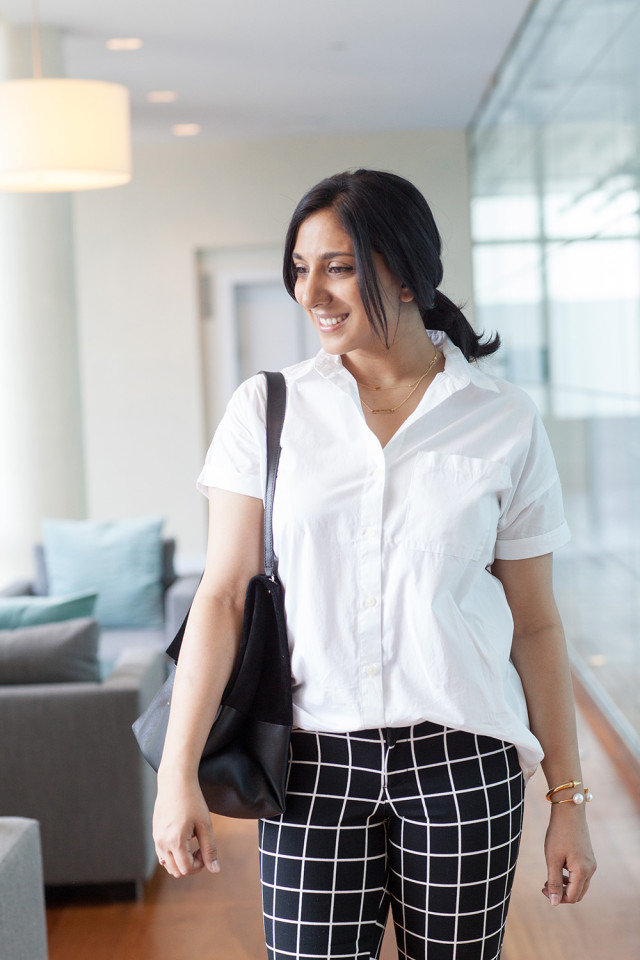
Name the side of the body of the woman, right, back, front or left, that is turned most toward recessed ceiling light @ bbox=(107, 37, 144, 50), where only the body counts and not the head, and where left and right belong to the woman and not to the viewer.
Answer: back

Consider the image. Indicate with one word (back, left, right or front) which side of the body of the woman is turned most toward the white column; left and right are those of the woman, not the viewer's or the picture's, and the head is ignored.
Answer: back

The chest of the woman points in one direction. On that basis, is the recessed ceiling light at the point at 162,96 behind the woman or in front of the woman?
behind

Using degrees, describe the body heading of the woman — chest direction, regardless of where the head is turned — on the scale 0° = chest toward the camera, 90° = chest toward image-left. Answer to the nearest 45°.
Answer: approximately 0°

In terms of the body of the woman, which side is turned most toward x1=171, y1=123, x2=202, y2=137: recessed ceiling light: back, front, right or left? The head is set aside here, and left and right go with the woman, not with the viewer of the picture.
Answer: back

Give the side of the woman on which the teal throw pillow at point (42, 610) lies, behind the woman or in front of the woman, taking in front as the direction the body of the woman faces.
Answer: behind
